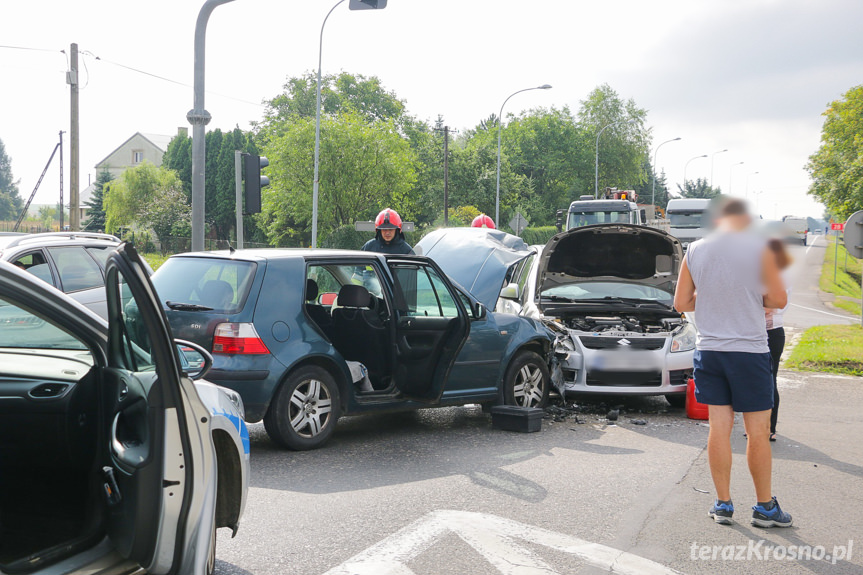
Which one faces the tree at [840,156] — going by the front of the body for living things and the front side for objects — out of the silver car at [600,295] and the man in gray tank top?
the man in gray tank top

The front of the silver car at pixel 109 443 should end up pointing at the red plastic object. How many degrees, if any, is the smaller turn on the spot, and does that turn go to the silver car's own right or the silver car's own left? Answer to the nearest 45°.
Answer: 0° — it already faces it

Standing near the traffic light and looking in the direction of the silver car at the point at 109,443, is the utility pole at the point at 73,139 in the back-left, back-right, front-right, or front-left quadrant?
back-right

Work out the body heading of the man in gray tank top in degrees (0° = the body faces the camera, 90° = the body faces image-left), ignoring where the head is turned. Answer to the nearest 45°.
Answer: approximately 180°

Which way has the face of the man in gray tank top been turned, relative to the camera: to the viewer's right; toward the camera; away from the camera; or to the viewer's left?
away from the camera

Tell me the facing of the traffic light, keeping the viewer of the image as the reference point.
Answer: facing to the right of the viewer

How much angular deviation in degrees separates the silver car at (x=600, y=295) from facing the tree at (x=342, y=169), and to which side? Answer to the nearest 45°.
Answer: approximately 180°

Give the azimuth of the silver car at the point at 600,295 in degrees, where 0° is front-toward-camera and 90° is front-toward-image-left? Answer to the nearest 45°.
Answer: approximately 0°

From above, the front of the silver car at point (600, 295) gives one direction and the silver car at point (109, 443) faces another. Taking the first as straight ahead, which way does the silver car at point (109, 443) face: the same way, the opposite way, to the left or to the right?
the opposite way
